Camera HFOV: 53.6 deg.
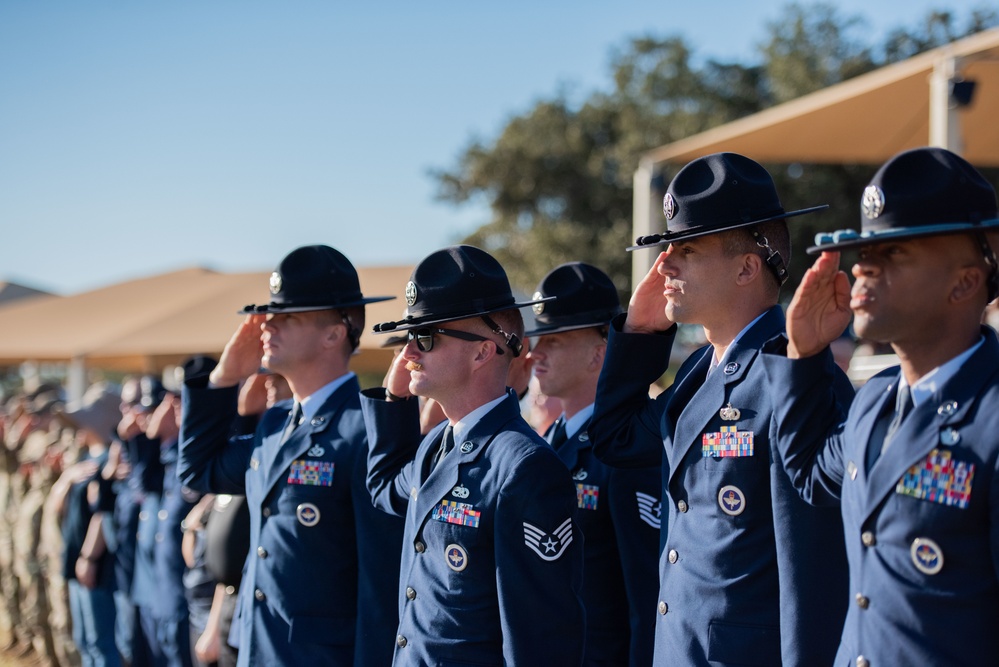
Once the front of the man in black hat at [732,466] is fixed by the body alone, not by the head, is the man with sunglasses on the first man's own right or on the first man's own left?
on the first man's own right
